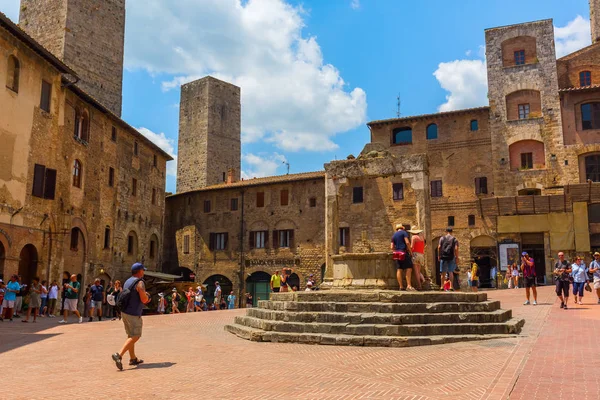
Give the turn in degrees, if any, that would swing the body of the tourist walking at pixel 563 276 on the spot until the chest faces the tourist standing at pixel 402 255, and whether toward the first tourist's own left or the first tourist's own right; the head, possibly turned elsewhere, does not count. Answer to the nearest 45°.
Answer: approximately 45° to the first tourist's own right

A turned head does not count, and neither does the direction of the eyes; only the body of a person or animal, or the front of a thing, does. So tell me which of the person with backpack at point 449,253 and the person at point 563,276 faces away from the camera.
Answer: the person with backpack at point 449,253

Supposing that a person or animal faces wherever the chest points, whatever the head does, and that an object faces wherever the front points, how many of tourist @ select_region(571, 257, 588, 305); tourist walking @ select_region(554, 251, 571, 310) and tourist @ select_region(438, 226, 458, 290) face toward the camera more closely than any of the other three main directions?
2

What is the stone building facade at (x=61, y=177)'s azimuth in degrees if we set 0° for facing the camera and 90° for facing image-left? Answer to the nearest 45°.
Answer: approximately 315°

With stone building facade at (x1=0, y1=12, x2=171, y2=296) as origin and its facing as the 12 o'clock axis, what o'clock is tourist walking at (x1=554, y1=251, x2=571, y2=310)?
The tourist walking is roughly at 12 o'clock from the stone building facade.

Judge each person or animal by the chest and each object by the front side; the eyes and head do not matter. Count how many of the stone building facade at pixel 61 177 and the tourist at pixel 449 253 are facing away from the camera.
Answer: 1
